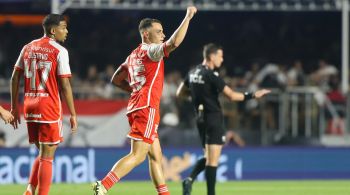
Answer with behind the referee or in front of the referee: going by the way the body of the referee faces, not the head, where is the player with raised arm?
behind
